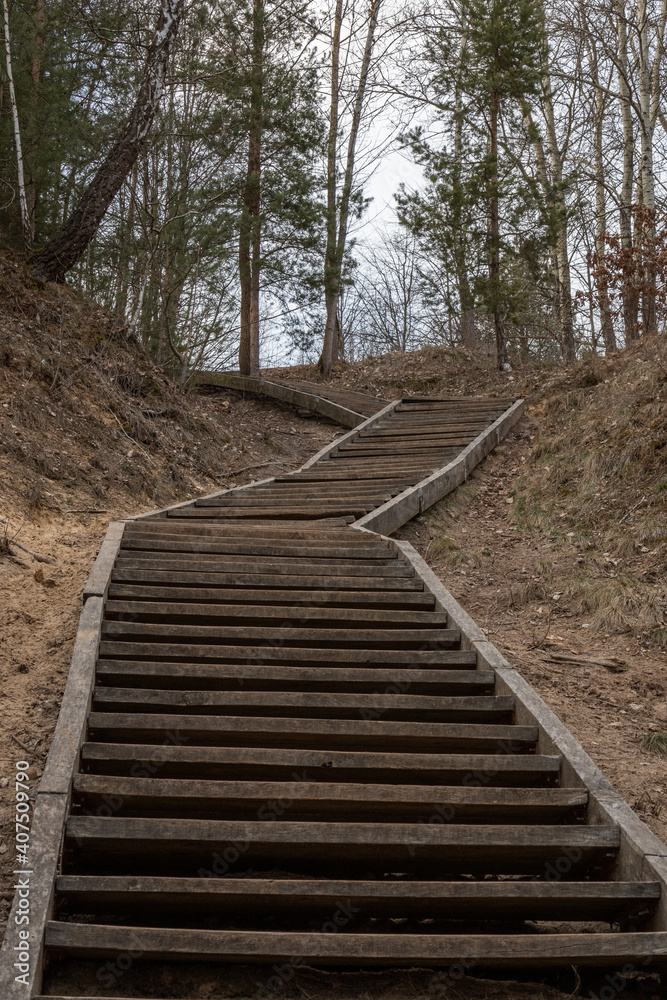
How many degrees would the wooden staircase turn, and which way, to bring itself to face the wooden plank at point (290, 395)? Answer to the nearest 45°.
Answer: approximately 180°

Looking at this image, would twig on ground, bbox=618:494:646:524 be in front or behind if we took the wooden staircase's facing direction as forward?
behind

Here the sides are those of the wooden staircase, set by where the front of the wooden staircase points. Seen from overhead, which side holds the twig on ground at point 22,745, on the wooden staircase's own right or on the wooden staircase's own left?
on the wooden staircase's own right

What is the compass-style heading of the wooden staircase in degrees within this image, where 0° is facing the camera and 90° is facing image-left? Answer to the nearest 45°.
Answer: approximately 0°

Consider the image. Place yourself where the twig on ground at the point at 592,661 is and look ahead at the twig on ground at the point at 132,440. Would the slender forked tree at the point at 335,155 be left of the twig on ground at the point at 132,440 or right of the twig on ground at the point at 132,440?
right

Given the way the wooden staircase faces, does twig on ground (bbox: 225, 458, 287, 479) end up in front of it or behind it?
behind
